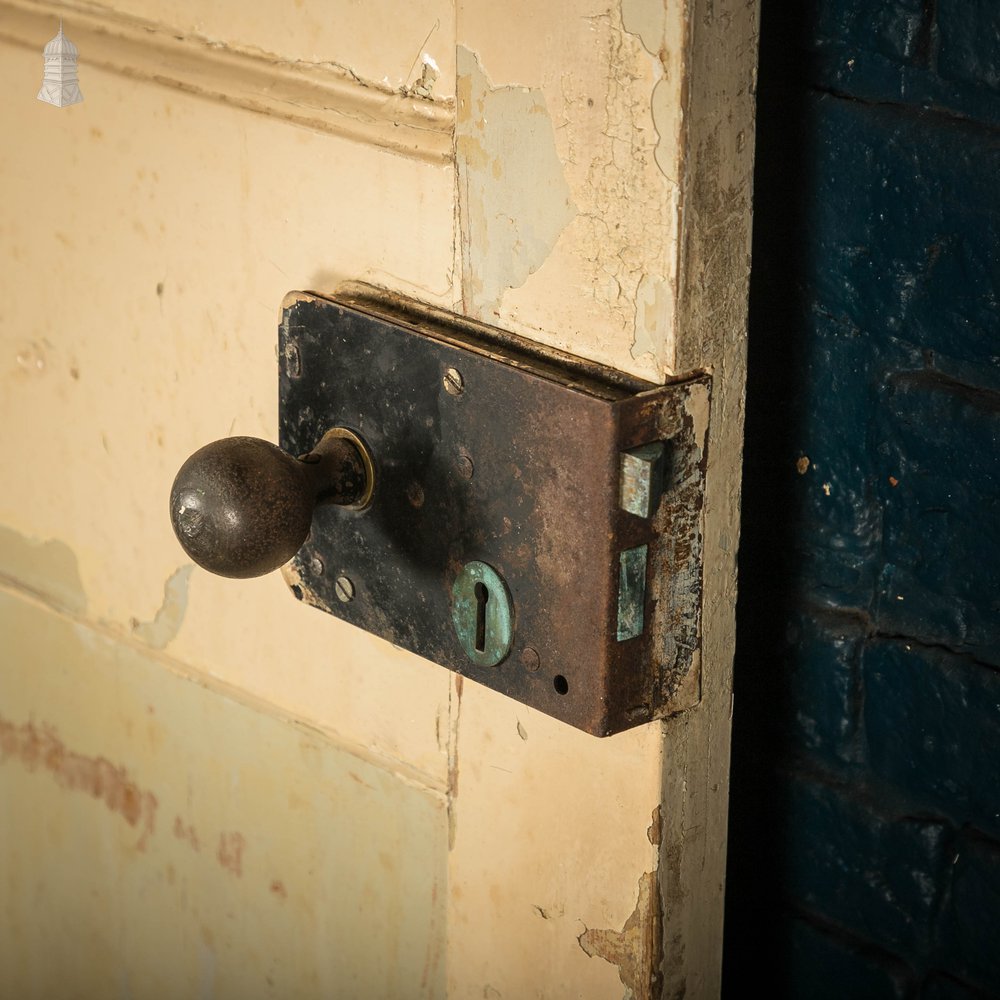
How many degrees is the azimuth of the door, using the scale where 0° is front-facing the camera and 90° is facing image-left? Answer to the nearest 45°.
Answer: approximately 45°
